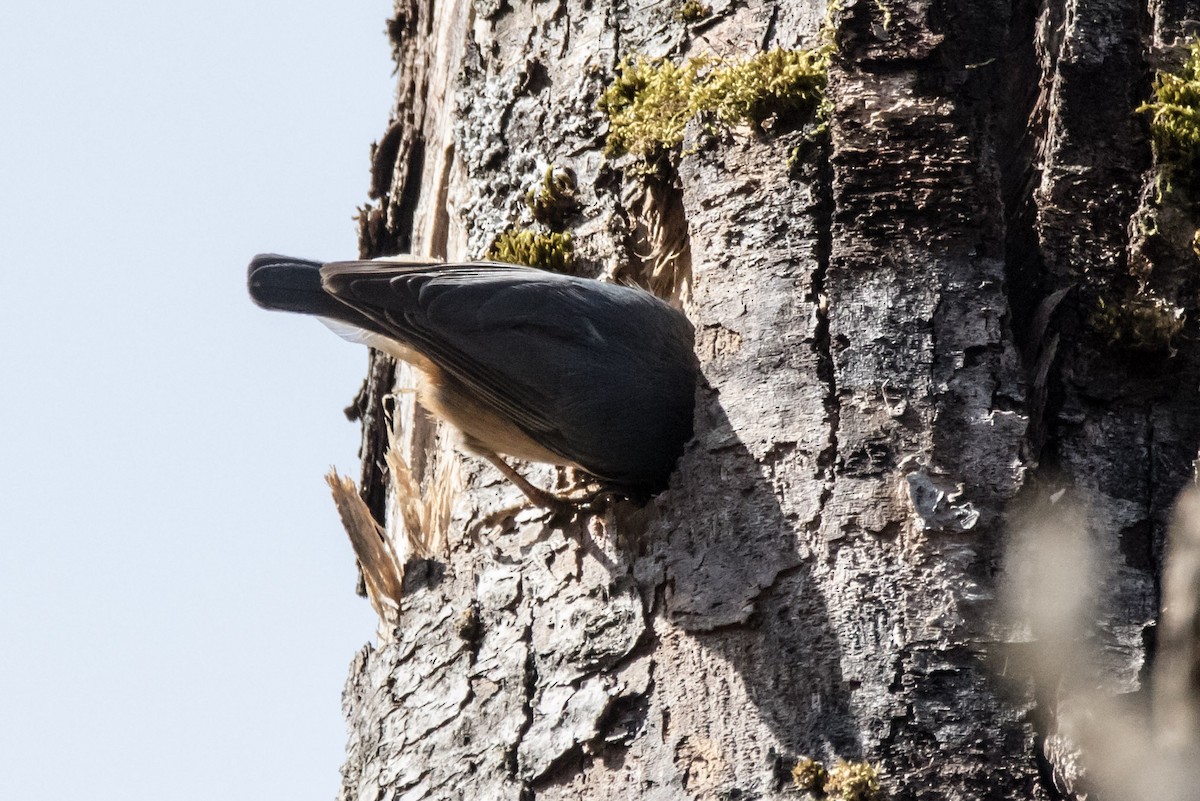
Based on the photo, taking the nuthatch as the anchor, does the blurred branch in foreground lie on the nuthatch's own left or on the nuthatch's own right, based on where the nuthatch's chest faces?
on the nuthatch's own right

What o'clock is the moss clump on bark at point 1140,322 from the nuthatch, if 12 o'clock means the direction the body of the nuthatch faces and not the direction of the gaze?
The moss clump on bark is roughly at 1 o'clock from the nuthatch.

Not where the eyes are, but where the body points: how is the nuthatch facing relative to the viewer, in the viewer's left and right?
facing to the right of the viewer
